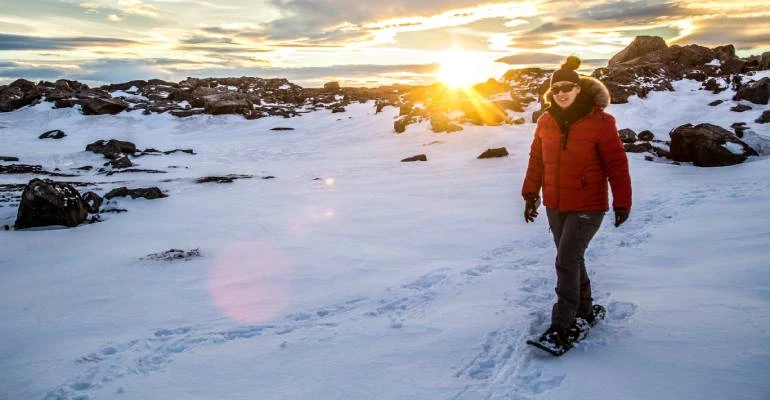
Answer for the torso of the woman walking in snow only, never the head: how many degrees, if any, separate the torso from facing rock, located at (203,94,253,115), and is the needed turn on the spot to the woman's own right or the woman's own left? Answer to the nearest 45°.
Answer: approximately 90° to the woman's own right

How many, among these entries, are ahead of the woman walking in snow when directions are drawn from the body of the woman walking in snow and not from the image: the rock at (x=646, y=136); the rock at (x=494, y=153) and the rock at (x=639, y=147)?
0

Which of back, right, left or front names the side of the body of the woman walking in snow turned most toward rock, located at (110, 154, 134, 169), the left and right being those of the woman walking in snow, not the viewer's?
right

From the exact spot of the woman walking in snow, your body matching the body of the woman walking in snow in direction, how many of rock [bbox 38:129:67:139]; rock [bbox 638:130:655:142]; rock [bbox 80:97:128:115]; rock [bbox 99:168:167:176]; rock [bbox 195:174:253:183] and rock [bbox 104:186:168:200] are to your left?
0

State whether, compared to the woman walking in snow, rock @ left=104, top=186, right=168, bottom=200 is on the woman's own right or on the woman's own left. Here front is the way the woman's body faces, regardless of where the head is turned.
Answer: on the woman's own right

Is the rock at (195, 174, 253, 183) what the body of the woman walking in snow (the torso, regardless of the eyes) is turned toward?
no

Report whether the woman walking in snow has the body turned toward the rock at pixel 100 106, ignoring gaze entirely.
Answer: no

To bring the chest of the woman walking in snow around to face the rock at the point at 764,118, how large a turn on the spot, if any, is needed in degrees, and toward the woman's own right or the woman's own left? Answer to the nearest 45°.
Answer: approximately 135° to the woman's own right

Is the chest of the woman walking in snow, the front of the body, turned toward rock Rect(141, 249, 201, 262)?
no

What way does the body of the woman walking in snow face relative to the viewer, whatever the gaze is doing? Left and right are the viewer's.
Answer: facing the viewer and to the left of the viewer

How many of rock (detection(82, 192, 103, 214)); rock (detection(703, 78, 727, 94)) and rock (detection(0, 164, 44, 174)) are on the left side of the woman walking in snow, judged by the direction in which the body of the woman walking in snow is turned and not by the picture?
0

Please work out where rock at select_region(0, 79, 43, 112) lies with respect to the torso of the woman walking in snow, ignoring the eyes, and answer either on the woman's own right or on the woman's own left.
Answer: on the woman's own right

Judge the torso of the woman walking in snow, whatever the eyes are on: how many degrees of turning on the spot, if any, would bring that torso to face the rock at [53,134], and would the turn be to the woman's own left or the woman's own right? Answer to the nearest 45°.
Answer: approximately 90° to the woman's own right

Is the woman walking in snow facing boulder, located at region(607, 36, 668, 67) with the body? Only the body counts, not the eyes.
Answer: no
